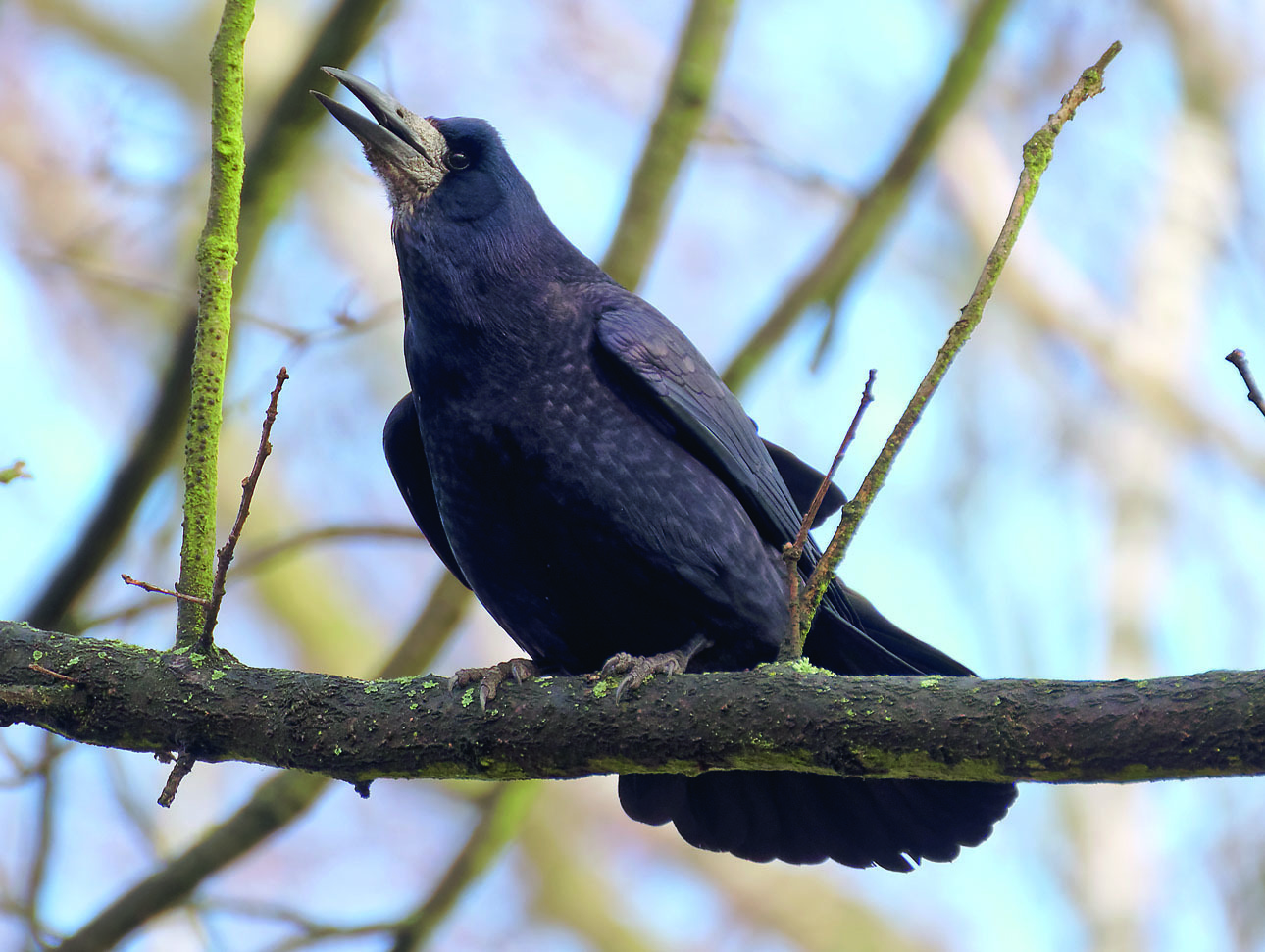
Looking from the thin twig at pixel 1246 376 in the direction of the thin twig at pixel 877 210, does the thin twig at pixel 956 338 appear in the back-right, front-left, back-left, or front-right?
front-left

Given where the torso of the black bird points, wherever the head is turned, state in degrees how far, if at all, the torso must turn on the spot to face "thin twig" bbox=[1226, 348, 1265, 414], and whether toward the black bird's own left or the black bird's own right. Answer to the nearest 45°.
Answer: approximately 90° to the black bird's own left

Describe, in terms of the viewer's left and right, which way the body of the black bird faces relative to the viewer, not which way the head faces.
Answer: facing the viewer and to the left of the viewer
